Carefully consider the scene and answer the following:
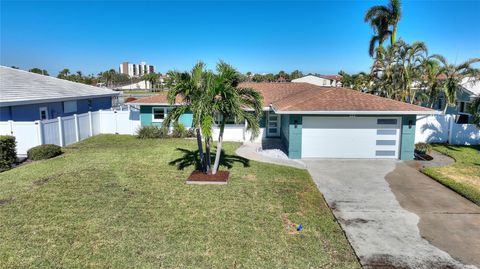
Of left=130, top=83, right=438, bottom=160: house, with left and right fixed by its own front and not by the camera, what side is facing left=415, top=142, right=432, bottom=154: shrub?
left

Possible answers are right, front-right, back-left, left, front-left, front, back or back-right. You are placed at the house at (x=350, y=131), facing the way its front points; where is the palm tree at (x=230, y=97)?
front-right

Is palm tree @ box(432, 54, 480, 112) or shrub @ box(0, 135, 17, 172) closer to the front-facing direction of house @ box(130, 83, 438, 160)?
the shrub

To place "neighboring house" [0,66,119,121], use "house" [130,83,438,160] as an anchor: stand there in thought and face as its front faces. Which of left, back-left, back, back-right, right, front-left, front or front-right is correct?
right

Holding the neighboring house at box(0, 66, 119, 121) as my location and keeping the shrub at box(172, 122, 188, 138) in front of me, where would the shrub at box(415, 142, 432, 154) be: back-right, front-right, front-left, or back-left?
front-right

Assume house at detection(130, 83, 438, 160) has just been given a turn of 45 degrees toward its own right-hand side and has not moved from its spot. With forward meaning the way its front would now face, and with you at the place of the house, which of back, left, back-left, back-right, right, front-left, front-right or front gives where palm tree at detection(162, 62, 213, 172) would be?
front

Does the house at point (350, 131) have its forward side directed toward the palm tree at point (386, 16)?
no

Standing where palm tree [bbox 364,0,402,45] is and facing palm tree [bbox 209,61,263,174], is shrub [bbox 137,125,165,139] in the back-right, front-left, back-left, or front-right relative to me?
front-right

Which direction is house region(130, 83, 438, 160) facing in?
toward the camera

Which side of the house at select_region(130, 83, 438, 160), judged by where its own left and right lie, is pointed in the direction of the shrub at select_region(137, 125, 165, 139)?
right

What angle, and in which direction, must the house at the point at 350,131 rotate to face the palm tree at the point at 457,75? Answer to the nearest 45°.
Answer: approximately 135° to its left

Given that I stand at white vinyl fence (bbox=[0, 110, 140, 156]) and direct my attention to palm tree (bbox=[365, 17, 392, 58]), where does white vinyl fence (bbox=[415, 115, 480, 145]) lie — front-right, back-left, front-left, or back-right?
front-right

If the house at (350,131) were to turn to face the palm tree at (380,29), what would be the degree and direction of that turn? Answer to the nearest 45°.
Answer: approximately 180°

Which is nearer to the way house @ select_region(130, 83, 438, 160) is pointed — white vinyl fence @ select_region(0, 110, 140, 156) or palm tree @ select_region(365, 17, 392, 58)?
the white vinyl fence

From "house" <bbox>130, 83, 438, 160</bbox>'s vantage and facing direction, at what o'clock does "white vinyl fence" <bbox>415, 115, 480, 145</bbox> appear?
The white vinyl fence is roughly at 8 o'clock from the house.
